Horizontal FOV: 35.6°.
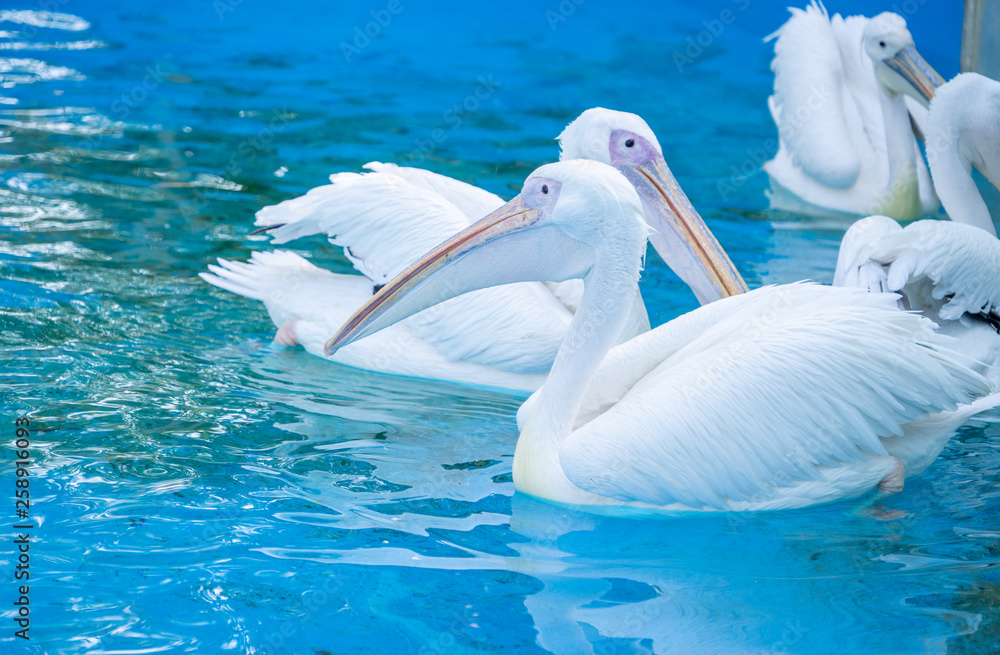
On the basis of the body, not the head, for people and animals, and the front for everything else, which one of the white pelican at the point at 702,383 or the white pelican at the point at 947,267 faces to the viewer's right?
the white pelican at the point at 947,267

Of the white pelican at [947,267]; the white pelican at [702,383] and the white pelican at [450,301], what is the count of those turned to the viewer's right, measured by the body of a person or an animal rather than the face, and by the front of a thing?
2

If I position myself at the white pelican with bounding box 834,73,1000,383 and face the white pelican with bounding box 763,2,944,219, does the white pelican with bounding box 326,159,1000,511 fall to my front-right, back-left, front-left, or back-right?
back-left

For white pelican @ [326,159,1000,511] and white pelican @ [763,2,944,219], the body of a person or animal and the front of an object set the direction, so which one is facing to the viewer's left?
white pelican @ [326,159,1000,511]

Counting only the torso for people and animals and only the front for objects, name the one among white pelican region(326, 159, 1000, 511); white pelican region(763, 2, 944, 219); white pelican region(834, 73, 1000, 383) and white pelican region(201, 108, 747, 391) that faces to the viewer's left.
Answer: white pelican region(326, 159, 1000, 511)

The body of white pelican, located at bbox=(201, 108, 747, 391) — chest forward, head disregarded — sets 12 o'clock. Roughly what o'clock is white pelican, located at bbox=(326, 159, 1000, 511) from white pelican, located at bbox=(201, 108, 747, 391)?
white pelican, located at bbox=(326, 159, 1000, 511) is roughly at 2 o'clock from white pelican, located at bbox=(201, 108, 747, 391).

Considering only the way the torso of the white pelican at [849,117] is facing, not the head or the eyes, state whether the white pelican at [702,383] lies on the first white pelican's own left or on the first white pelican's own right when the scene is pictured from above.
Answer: on the first white pelican's own right

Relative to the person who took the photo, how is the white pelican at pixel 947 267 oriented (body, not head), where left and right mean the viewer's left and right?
facing to the right of the viewer

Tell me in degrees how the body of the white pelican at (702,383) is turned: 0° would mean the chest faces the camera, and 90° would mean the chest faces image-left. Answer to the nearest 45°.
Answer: approximately 90°

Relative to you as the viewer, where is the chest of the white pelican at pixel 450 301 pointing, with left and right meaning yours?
facing to the right of the viewer

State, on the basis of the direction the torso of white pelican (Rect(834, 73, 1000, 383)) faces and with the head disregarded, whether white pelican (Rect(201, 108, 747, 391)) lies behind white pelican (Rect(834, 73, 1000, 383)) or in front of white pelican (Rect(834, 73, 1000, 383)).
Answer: behind
